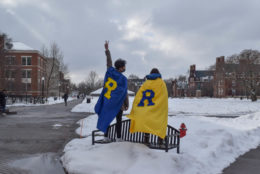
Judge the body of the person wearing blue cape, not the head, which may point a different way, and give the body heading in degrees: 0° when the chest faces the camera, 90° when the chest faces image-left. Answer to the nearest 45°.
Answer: approximately 225°

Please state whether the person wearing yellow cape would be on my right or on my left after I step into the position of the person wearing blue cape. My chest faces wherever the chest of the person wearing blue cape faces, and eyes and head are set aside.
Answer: on my right
